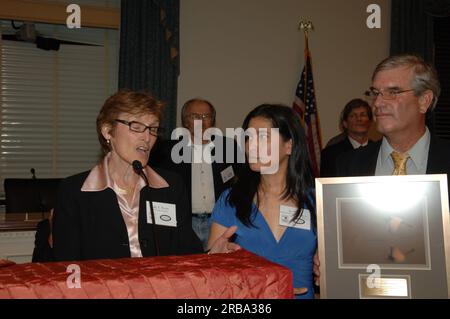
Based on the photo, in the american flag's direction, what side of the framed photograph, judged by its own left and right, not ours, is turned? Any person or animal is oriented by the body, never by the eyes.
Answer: back

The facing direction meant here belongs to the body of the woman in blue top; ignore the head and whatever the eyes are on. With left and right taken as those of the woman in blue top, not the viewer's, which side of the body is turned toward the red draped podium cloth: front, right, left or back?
front

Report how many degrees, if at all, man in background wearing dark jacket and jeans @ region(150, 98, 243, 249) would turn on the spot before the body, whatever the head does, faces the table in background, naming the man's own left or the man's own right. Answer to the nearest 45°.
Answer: approximately 45° to the man's own right

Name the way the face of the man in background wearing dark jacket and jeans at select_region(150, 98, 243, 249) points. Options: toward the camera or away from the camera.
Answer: toward the camera

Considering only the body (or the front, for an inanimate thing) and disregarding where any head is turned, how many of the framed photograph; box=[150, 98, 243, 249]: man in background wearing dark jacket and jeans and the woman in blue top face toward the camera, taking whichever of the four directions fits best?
3

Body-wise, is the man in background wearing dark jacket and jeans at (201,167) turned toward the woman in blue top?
yes

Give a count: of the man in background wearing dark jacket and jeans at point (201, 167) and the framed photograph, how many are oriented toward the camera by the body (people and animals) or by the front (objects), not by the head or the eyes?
2

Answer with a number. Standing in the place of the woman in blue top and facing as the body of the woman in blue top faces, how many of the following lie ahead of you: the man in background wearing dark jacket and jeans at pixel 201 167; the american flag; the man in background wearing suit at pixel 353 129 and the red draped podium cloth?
1

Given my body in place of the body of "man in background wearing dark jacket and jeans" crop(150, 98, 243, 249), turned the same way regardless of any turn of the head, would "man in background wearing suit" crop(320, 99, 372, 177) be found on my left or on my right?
on my left

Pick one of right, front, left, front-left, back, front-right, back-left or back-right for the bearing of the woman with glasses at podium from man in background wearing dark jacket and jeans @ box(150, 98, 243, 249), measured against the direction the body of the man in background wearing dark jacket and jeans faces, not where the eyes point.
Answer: front

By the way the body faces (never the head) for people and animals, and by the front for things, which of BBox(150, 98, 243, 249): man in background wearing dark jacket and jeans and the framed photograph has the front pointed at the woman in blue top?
the man in background wearing dark jacket and jeans

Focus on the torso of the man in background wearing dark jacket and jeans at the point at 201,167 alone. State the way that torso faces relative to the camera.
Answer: toward the camera

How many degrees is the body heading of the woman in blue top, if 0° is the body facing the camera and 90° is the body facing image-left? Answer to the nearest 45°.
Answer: approximately 0°

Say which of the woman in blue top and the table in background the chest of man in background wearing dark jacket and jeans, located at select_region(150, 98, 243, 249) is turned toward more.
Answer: the woman in blue top

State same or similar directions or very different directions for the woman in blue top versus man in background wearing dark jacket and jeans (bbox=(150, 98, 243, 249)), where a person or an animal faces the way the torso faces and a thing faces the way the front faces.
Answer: same or similar directions

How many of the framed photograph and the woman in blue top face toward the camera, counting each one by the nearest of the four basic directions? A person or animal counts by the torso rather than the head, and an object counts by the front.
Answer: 2
